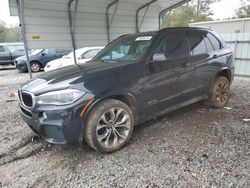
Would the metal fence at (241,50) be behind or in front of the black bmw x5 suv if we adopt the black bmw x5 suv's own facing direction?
behind

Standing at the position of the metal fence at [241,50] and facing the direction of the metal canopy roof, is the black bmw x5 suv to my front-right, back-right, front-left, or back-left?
front-left

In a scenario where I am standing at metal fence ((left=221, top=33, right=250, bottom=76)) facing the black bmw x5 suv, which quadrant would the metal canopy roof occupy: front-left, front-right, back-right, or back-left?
front-right

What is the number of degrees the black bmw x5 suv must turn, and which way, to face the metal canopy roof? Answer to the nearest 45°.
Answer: approximately 135° to its right

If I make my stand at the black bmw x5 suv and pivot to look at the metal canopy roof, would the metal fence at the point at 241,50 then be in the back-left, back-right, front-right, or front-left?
front-right

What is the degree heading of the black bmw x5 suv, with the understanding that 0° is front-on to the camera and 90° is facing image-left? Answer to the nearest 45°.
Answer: approximately 45°

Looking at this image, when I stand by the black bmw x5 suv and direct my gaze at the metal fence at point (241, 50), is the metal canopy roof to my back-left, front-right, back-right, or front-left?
front-left
